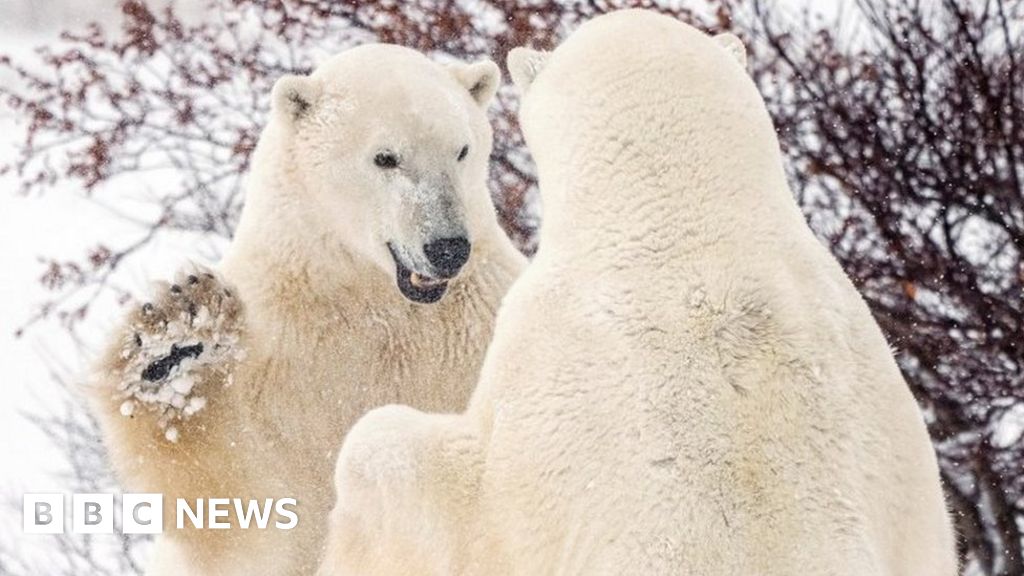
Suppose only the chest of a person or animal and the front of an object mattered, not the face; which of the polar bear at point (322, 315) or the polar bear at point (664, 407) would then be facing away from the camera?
the polar bear at point (664, 407)

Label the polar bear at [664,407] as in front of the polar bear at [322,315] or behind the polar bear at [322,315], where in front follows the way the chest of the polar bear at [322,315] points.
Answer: in front

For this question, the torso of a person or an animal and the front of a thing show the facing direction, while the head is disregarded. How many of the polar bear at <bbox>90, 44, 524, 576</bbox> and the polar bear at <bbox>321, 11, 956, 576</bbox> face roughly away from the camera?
1

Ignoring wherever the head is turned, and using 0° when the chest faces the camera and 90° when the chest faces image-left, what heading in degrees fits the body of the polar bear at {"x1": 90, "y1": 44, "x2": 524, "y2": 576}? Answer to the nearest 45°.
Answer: approximately 315°

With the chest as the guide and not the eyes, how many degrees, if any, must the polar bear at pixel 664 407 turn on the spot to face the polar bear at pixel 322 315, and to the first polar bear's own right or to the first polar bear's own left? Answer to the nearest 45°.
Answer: approximately 45° to the first polar bear's own left

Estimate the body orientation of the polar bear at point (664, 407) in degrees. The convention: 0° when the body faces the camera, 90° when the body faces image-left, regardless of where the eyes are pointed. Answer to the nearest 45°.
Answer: approximately 180°
